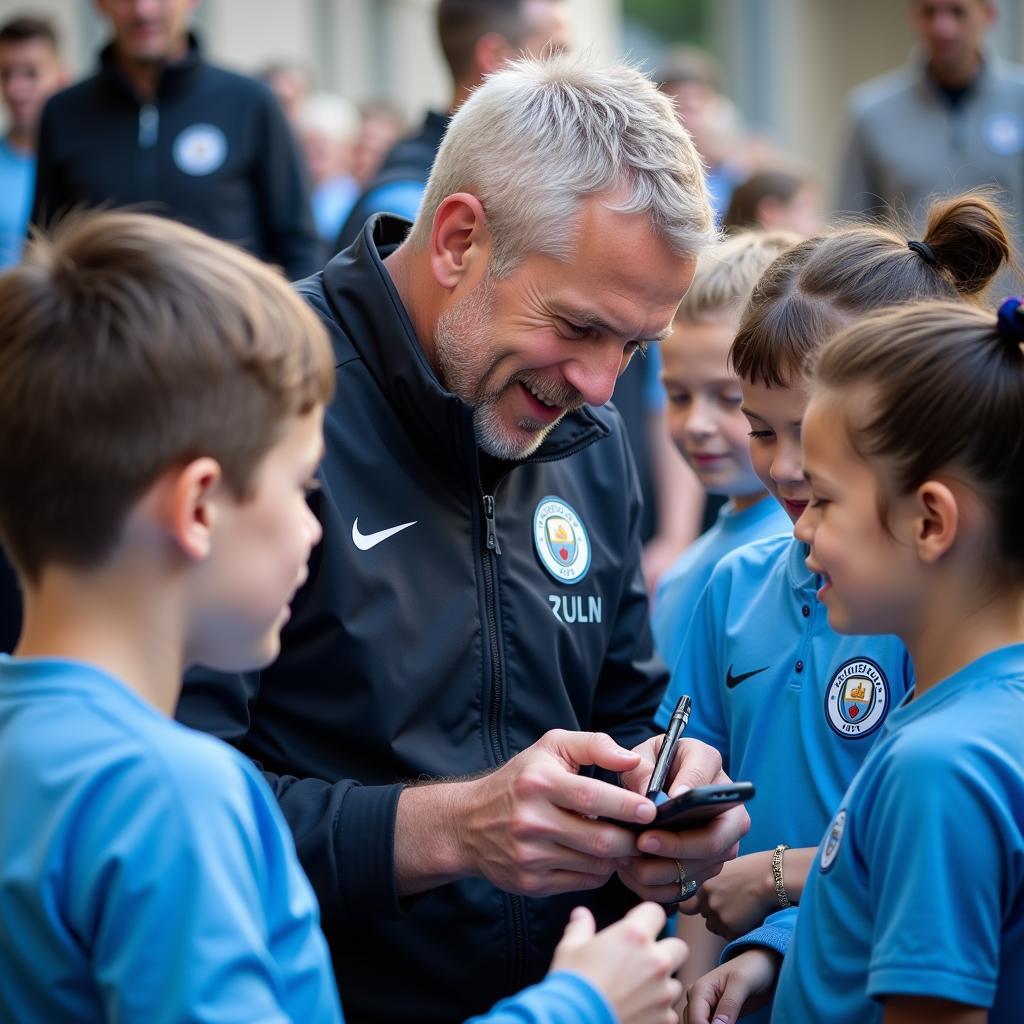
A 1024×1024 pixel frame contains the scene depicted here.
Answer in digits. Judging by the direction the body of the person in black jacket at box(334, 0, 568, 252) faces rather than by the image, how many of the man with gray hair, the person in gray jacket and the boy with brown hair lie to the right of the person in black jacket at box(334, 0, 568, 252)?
2

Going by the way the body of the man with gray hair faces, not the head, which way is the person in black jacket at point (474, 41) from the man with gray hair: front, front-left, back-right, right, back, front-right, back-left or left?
back-left

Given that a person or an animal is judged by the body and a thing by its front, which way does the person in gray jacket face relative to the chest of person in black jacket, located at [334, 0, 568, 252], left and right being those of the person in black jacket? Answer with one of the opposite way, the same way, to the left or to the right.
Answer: to the right

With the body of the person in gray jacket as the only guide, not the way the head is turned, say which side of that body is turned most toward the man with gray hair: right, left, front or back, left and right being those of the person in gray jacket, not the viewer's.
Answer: front

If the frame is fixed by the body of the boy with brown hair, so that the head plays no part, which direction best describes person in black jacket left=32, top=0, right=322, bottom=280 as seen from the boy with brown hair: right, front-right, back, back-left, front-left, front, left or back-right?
front-left

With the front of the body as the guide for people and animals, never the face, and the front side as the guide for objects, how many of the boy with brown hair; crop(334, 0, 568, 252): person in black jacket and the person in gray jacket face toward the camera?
1

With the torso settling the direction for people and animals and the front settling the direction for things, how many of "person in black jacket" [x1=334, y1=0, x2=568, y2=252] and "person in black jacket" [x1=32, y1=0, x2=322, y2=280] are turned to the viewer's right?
1

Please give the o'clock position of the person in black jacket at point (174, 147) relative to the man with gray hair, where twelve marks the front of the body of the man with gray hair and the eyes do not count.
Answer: The person in black jacket is roughly at 7 o'clock from the man with gray hair.

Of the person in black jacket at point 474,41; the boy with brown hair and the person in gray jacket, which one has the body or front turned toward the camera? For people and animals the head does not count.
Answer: the person in gray jacket

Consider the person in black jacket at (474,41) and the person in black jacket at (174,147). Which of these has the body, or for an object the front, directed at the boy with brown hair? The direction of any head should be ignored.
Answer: the person in black jacket at (174,147)

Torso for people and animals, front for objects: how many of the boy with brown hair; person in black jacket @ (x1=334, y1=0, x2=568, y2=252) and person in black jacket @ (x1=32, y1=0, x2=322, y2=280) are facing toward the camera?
1

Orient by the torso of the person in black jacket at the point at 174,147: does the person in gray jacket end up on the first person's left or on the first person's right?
on the first person's left
